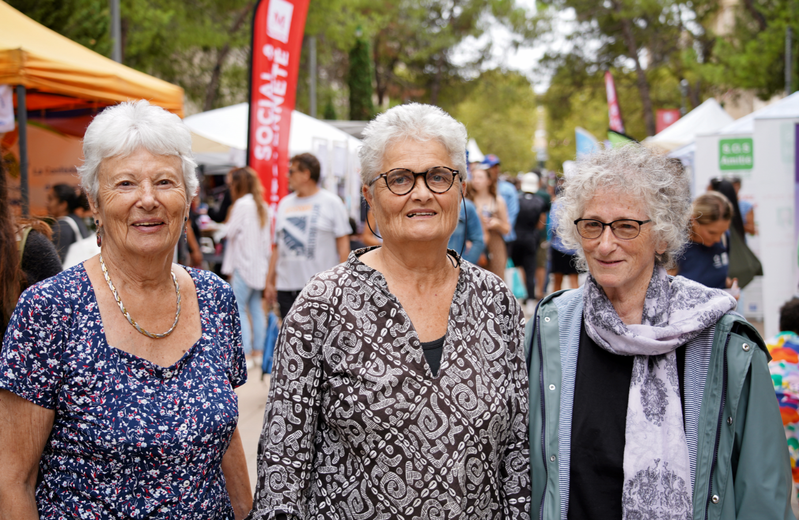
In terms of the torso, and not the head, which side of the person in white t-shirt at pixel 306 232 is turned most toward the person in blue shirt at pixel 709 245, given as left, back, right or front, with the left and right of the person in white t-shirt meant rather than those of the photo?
left

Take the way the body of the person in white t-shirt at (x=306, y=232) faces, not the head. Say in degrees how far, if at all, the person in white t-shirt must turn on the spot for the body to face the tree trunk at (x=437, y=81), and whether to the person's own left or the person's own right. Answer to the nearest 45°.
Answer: approximately 135° to the person's own right

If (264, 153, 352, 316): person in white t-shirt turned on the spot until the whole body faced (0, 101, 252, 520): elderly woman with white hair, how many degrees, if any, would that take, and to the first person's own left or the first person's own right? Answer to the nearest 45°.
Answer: approximately 45° to the first person's own left

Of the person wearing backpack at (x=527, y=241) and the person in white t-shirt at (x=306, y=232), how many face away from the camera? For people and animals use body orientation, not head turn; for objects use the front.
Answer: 1

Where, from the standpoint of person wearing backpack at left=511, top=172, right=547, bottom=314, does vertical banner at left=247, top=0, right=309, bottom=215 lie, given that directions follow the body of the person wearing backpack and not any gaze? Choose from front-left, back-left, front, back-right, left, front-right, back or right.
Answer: back-left

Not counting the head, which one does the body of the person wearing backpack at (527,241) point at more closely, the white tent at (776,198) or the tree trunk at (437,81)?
the tree trunk

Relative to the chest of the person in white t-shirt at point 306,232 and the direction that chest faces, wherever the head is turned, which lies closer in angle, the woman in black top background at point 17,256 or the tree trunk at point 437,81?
the woman in black top background

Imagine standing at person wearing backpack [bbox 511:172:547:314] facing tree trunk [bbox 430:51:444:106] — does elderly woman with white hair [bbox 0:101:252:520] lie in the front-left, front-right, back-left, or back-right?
back-left

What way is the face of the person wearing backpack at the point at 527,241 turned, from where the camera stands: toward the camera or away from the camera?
away from the camera

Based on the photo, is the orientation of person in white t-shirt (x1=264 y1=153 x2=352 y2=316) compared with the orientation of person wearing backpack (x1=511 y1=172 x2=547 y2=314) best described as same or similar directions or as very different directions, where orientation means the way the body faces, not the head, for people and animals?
very different directions

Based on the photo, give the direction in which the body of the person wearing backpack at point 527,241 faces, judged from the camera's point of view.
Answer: away from the camera

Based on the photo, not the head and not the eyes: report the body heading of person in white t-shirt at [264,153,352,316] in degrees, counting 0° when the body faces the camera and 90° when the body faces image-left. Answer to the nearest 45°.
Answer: approximately 45°

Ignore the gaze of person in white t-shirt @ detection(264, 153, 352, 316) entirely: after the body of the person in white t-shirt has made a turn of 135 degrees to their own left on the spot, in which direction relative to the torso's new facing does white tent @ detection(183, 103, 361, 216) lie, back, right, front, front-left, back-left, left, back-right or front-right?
left

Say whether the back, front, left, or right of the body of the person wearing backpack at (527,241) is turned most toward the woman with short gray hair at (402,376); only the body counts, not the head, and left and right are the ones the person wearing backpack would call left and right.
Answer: back

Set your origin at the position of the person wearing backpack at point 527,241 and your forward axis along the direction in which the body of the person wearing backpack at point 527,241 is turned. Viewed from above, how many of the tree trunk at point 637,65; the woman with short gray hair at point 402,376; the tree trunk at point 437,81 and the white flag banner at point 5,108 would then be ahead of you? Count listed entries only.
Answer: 2
